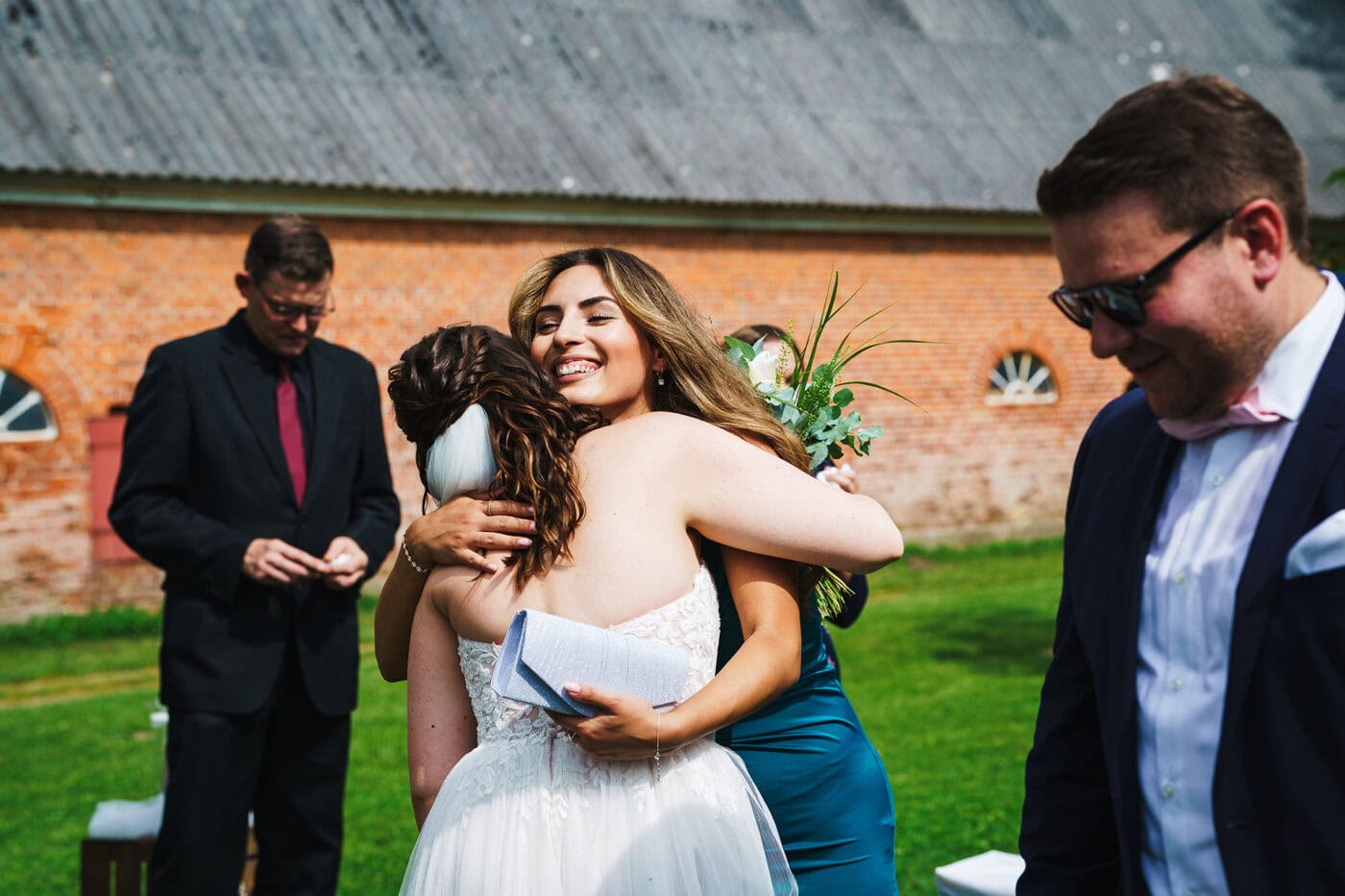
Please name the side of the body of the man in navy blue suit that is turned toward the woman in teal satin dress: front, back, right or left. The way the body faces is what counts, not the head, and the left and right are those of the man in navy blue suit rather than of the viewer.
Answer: right

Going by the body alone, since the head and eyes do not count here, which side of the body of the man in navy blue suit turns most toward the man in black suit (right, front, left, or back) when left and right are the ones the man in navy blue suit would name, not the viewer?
right

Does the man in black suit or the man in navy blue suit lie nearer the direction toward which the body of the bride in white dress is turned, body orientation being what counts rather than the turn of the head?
the man in black suit

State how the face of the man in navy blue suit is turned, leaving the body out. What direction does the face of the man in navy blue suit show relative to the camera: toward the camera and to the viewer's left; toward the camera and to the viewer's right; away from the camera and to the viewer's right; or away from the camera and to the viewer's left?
toward the camera and to the viewer's left

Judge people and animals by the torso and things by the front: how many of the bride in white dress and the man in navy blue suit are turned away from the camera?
1

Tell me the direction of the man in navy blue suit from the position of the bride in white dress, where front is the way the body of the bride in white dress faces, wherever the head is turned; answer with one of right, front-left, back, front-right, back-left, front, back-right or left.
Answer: back-right

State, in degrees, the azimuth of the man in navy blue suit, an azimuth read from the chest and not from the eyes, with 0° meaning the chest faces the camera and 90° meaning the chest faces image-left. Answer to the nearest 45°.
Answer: approximately 45°

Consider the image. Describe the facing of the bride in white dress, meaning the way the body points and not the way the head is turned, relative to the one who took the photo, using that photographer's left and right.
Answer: facing away from the viewer

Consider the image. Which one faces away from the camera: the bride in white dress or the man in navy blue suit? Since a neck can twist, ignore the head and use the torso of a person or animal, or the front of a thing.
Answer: the bride in white dress
